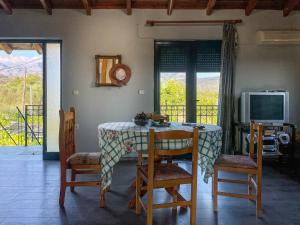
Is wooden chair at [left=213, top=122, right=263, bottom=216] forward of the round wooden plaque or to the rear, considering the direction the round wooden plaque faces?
forward

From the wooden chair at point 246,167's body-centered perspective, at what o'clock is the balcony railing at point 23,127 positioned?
The balcony railing is roughly at 1 o'clock from the wooden chair.

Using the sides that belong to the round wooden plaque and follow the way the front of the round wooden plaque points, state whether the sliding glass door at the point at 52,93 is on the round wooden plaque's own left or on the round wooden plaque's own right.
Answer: on the round wooden plaque's own right

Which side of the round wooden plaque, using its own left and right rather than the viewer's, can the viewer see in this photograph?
front

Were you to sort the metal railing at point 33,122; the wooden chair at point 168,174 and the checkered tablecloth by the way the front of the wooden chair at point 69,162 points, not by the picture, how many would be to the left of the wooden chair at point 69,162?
1

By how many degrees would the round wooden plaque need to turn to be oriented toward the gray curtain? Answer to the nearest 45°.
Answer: approximately 90° to its left

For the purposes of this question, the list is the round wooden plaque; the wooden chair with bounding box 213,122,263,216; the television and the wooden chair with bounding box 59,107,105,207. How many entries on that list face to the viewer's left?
1

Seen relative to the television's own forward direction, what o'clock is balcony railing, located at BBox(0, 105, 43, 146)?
The balcony railing is roughly at 3 o'clock from the television.

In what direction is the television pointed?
toward the camera

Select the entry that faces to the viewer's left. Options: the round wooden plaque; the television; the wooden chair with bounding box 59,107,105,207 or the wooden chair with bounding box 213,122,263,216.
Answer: the wooden chair with bounding box 213,122,263,216

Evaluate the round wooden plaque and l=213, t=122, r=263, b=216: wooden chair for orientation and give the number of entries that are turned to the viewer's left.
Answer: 1

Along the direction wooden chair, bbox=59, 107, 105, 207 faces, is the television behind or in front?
in front

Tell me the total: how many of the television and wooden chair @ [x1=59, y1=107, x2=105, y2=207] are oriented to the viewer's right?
1

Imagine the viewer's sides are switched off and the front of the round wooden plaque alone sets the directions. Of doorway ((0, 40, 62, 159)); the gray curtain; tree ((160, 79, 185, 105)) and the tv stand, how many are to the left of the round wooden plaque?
3

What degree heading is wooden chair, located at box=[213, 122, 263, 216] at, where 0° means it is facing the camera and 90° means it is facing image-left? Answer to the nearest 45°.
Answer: approximately 90°

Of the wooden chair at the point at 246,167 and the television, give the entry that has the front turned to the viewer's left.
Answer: the wooden chair

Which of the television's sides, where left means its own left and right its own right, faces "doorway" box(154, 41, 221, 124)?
right

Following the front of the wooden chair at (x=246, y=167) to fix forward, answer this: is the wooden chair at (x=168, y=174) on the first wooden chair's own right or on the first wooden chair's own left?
on the first wooden chair's own left

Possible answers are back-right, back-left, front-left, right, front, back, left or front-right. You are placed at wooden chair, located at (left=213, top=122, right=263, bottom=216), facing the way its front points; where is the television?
right

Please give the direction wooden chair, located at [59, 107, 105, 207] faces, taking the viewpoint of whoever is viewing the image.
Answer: facing to the right of the viewer
